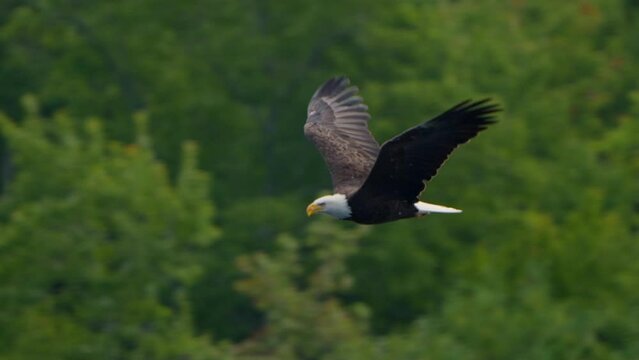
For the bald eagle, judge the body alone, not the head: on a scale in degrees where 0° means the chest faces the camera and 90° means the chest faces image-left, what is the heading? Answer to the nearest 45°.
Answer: approximately 90°
